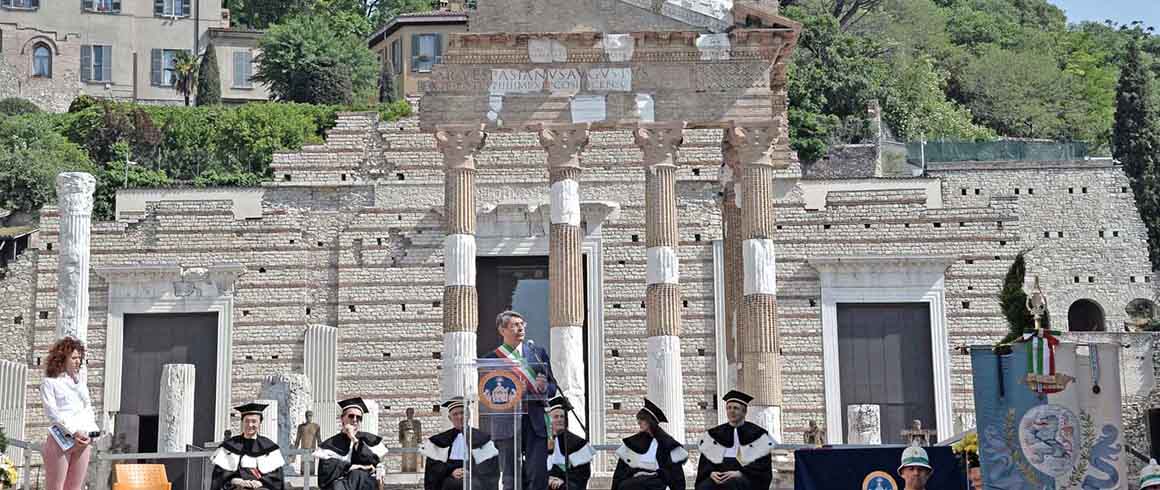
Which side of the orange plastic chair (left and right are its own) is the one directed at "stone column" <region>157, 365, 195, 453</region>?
back

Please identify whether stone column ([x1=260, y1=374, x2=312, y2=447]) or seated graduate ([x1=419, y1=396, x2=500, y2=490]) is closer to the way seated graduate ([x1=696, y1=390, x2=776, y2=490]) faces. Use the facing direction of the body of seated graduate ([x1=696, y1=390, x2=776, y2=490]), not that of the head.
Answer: the seated graduate

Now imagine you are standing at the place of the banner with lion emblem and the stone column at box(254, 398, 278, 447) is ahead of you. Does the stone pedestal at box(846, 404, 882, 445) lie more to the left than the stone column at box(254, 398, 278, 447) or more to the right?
right

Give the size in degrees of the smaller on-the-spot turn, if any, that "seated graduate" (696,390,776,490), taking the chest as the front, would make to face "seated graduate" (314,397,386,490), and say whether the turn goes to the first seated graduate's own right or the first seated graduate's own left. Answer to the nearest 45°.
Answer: approximately 90° to the first seated graduate's own right

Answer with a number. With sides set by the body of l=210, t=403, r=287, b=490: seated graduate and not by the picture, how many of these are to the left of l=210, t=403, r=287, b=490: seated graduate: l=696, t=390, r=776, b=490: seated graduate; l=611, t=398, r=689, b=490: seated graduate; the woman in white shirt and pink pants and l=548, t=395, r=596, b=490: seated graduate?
3

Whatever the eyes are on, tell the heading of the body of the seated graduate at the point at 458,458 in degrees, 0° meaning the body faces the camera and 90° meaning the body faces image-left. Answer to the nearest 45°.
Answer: approximately 0°
